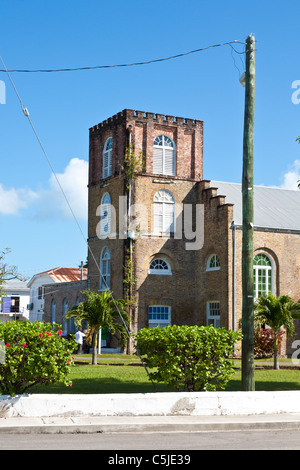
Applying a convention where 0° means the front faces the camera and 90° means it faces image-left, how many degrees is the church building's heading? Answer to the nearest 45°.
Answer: approximately 45°

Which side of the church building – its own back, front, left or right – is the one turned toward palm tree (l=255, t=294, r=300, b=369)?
left

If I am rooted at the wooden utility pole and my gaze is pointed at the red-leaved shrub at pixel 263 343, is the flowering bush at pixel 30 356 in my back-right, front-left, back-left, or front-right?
back-left
